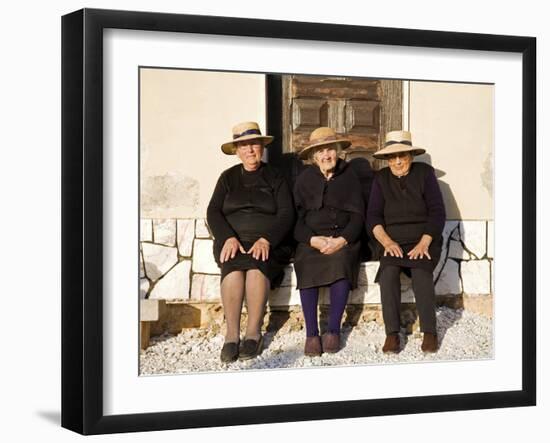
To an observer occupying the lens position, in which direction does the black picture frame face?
facing the viewer and to the right of the viewer
